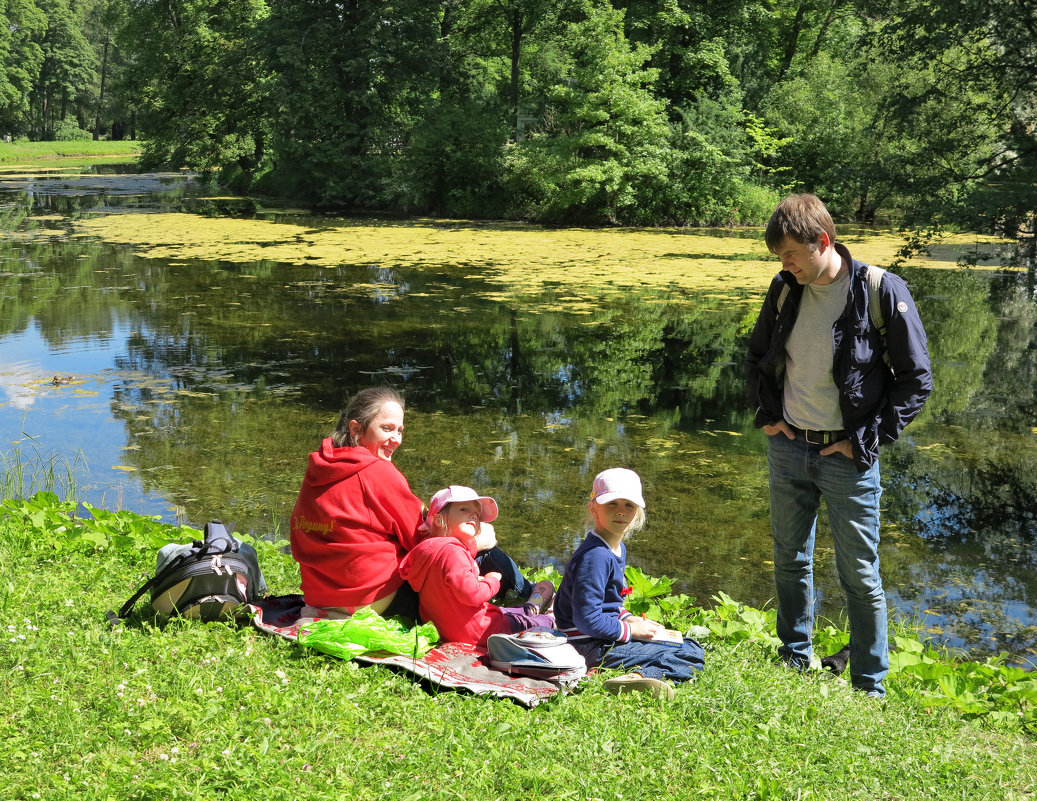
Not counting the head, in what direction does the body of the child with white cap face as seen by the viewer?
to the viewer's right

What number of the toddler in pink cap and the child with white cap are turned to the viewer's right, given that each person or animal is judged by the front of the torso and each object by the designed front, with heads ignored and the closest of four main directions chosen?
2

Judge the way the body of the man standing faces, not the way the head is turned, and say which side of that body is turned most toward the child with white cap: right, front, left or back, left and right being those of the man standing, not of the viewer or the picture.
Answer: front

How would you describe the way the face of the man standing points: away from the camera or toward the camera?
toward the camera

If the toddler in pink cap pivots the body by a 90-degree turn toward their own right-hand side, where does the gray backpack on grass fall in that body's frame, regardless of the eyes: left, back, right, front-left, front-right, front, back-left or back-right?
right

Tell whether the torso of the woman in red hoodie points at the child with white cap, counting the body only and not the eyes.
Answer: no

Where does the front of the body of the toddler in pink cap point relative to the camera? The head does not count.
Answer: to the viewer's right

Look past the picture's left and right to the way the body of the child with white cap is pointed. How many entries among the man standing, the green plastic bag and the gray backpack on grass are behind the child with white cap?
2

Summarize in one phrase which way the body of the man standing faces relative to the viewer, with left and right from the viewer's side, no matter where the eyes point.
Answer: facing the viewer and to the left of the viewer

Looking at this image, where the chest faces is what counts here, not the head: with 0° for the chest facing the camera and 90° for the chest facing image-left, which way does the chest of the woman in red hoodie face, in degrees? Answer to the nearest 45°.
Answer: approximately 225°
